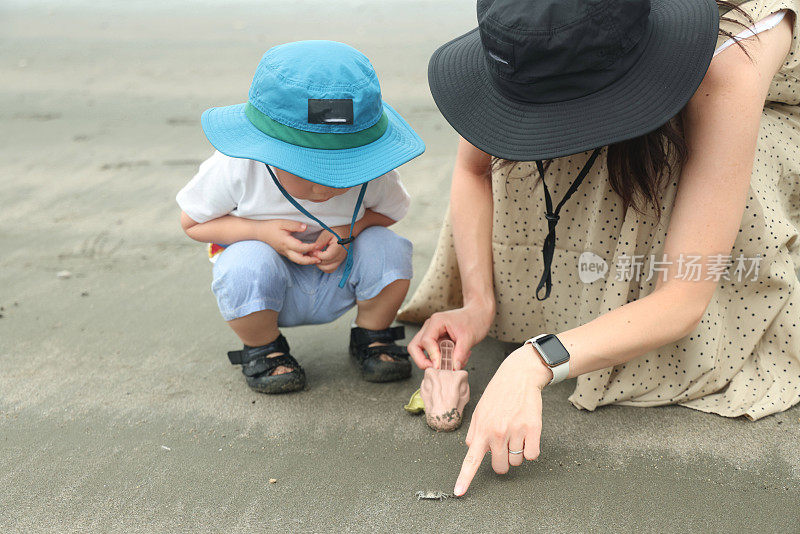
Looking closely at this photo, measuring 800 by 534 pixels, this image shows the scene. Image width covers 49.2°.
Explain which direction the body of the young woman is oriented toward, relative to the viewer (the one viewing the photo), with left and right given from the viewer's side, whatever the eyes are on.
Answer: facing the viewer and to the left of the viewer

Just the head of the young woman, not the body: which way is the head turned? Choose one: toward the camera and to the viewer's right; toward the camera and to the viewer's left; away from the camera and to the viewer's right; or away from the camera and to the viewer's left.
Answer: toward the camera and to the viewer's left
